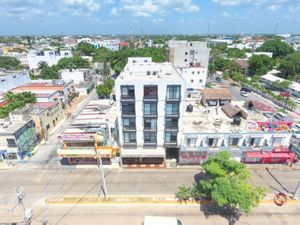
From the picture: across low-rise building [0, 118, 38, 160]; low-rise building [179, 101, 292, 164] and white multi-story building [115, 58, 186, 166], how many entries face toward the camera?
3

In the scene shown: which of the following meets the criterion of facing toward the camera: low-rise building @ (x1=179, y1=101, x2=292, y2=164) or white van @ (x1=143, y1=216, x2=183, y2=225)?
the low-rise building

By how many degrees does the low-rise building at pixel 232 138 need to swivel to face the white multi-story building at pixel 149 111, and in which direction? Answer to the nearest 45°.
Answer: approximately 45° to its right

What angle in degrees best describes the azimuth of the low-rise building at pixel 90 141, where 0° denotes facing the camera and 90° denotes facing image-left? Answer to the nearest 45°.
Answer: approximately 0°

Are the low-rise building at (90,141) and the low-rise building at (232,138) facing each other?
no

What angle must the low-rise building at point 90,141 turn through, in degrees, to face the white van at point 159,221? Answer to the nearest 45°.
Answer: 0° — it already faces it

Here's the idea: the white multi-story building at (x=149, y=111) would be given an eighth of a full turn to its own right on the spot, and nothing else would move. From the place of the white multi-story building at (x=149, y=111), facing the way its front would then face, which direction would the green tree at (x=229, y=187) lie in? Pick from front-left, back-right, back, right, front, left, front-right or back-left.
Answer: left

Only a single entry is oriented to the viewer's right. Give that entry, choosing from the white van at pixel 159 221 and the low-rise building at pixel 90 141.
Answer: the white van

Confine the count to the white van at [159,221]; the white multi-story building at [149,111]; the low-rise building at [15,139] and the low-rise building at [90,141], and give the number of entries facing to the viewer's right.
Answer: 1

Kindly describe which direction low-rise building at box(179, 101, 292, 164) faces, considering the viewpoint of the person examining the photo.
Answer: facing the viewer

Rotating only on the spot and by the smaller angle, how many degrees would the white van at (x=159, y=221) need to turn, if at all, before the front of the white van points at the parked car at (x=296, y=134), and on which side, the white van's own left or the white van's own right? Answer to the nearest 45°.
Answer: approximately 45° to the white van's own left

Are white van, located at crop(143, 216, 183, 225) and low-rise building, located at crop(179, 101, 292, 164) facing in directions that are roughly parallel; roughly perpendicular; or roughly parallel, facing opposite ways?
roughly perpendicular

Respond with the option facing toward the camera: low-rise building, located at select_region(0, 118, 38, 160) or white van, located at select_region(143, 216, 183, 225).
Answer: the low-rise building
